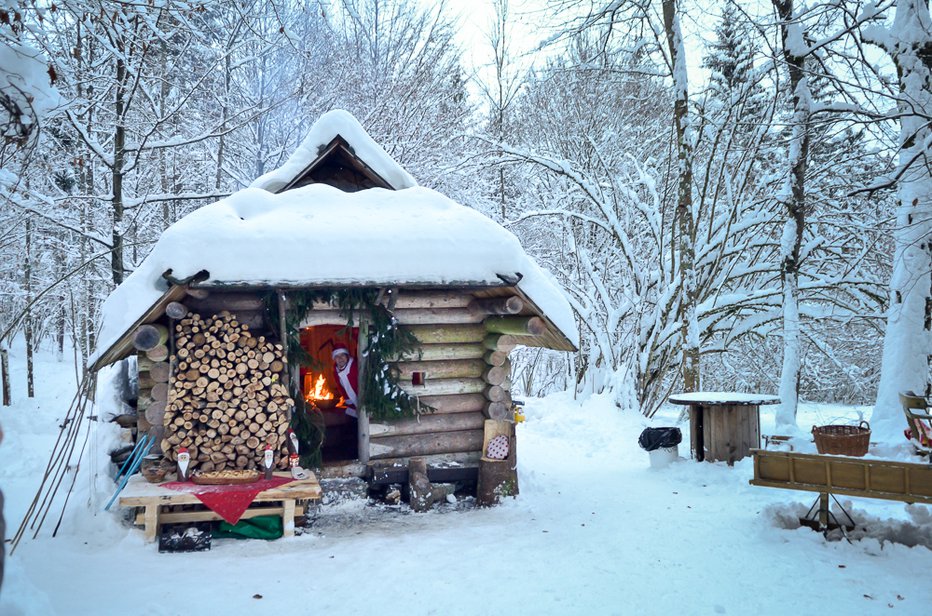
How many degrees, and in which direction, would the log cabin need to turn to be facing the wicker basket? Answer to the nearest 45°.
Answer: approximately 45° to its left

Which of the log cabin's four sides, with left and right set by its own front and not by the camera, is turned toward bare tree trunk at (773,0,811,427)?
left

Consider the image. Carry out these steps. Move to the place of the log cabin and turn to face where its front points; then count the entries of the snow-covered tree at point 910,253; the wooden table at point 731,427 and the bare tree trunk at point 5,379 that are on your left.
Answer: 2

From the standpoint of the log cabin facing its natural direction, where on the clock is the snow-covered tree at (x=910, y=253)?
The snow-covered tree is roughly at 9 o'clock from the log cabin.

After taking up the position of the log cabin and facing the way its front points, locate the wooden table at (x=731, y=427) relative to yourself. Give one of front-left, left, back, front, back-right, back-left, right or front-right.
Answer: left

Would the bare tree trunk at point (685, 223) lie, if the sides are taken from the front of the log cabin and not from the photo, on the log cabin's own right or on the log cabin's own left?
on the log cabin's own left

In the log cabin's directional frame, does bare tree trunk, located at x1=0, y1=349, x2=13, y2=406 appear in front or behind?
behind

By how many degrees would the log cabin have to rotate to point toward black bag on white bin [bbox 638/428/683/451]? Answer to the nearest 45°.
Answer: approximately 90° to its left

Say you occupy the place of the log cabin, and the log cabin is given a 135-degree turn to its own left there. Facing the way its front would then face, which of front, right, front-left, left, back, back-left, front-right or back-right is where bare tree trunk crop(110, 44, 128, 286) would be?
left

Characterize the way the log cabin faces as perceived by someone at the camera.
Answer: facing the viewer
